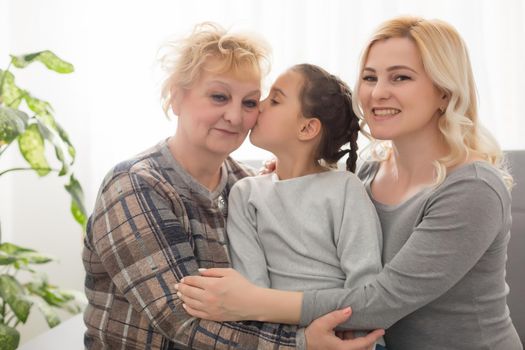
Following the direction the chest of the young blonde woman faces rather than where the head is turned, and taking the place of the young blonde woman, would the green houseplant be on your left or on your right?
on your right

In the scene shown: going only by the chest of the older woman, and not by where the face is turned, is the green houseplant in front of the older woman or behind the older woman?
behind

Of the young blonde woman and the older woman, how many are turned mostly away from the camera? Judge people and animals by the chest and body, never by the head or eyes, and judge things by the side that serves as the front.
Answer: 0

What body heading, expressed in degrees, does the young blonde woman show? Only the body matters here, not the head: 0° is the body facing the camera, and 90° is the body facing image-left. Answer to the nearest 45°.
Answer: approximately 45°

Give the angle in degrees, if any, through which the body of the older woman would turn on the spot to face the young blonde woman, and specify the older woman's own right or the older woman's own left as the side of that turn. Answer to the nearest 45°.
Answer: approximately 45° to the older woman's own left

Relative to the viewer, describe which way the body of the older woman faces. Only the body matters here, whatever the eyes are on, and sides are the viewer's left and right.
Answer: facing the viewer and to the right of the viewer

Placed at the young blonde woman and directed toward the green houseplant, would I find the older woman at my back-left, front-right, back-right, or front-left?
front-left

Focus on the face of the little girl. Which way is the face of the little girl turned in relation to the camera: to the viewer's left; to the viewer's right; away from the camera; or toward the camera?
to the viewer's left

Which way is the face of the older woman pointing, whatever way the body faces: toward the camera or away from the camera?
toward the camera
